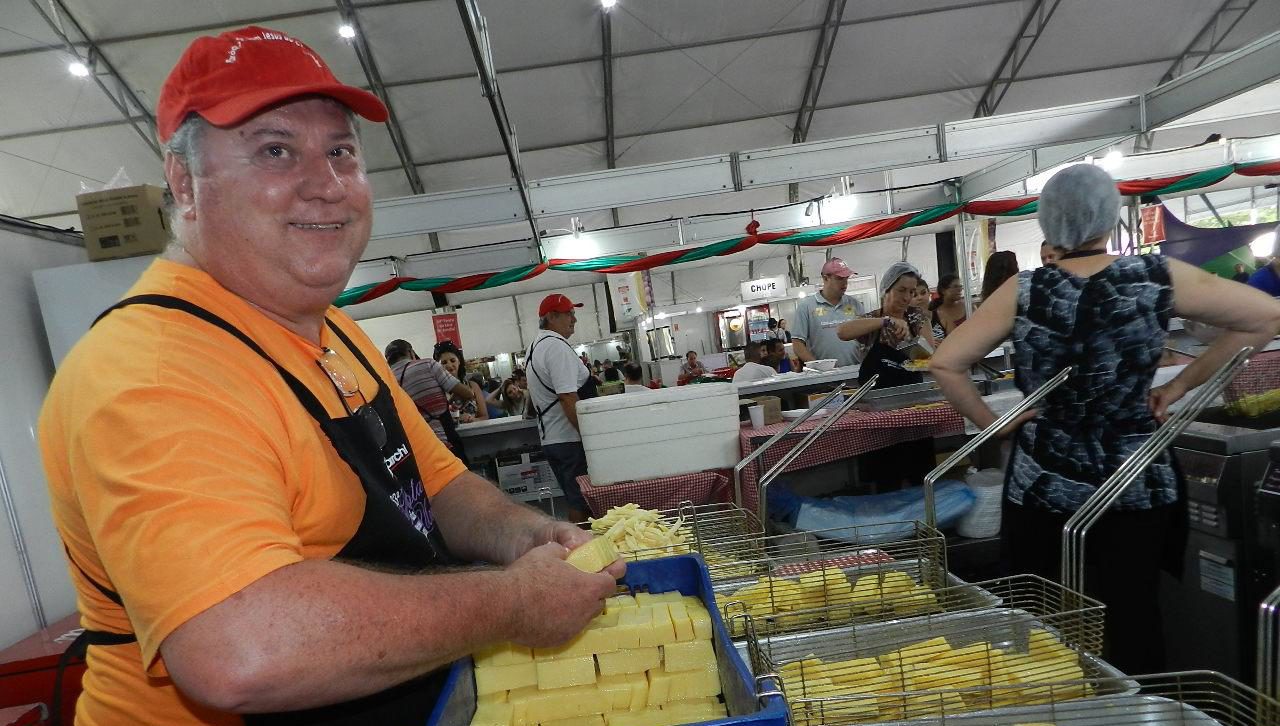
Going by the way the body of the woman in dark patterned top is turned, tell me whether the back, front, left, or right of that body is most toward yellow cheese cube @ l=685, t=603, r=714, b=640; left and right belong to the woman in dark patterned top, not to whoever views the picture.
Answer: back

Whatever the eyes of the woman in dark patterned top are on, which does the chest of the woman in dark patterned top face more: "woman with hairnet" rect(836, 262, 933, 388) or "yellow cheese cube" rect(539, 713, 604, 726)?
the woman with hairnet

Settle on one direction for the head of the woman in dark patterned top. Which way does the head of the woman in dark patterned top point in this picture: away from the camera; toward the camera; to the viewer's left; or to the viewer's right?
away from the camera

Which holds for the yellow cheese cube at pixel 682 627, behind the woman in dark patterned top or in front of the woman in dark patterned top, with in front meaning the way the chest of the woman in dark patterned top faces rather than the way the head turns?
behind

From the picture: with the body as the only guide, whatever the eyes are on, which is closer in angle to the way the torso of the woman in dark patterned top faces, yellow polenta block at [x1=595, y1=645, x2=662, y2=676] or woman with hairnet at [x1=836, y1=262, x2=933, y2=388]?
the woman with hairnet

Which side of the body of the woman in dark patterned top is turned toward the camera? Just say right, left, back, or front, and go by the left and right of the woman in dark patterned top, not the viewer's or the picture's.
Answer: back

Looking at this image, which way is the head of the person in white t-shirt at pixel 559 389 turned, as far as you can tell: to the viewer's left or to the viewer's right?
to the viewer's right
